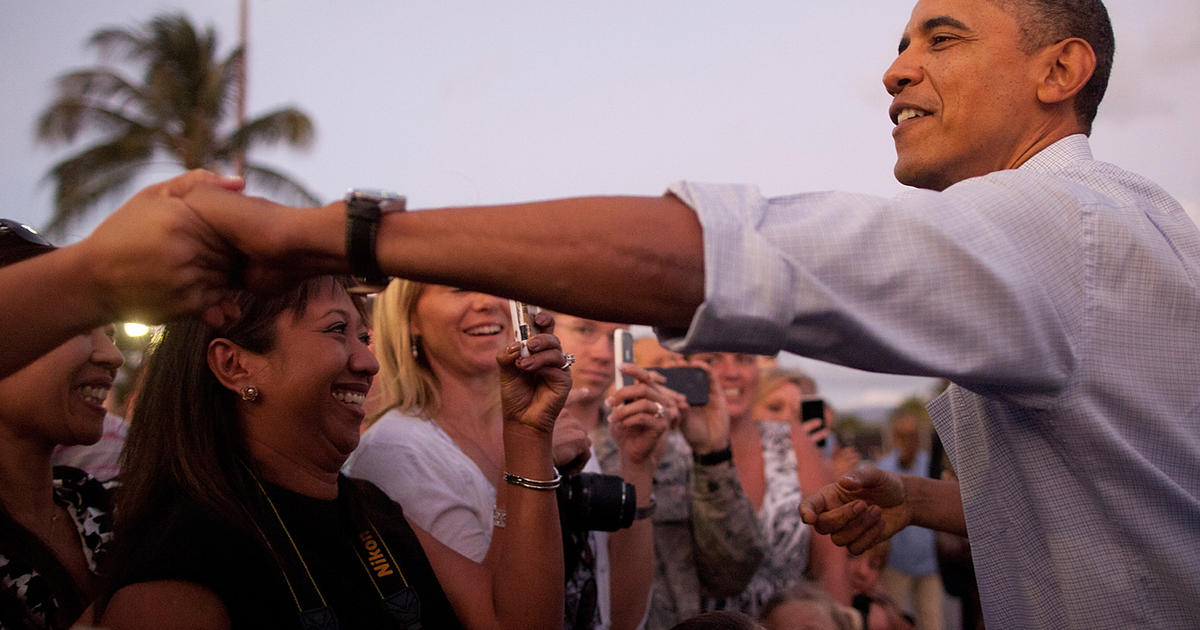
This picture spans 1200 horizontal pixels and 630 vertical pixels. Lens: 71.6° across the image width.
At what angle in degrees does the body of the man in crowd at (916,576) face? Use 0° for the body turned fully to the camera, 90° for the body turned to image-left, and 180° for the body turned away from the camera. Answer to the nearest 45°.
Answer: approximately 0°

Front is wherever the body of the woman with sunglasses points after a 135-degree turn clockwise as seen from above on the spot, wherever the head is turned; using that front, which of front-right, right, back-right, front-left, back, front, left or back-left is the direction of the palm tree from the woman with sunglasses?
right

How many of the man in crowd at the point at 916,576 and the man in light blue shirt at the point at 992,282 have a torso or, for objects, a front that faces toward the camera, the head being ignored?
1

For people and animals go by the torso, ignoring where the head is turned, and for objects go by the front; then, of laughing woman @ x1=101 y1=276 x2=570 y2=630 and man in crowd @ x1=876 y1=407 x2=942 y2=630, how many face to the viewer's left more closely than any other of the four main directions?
0

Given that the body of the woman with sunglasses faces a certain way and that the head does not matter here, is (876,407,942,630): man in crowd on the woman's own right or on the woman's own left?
on the woman's own left

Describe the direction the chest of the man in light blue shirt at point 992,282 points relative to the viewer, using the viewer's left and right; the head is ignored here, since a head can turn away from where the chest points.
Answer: facing to the left of the viewer

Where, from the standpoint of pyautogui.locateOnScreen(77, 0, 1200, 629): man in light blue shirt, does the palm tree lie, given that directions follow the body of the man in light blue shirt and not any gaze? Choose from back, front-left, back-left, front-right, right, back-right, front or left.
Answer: front-right

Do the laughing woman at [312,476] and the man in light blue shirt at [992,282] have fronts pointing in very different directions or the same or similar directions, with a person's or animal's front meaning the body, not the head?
very different directions

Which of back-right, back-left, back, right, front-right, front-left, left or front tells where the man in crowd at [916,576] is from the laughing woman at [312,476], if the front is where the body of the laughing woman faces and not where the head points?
left

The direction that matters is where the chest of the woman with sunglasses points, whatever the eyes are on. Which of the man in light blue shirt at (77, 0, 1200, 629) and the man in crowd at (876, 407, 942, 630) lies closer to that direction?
the man in light blue shirt

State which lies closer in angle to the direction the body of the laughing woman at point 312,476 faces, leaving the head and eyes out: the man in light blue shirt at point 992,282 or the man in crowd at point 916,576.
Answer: the man in light blue shirt

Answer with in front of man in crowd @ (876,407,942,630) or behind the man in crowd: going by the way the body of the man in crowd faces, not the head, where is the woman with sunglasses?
in front
